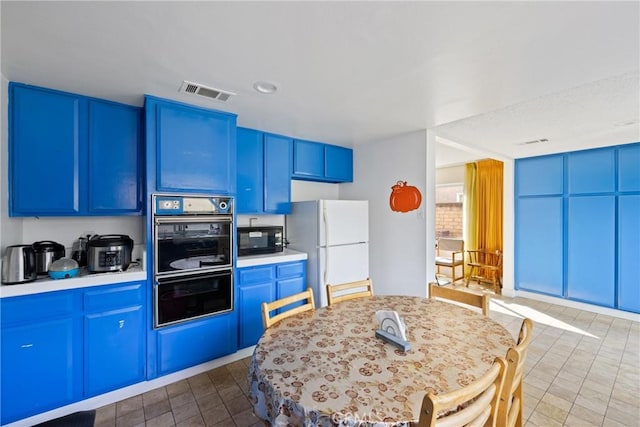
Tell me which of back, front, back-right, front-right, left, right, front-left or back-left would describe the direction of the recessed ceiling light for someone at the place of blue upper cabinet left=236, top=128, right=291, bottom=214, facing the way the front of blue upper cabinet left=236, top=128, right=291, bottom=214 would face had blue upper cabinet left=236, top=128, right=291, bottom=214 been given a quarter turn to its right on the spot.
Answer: front-left

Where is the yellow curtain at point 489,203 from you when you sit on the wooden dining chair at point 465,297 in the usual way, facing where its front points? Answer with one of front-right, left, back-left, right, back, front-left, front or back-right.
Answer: back-right

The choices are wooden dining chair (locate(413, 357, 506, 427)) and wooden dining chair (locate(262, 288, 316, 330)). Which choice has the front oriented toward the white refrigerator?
wooden dining chair (locate(413, 357, 506, 427))

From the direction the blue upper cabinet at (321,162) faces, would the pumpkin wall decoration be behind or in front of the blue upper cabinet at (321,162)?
in front

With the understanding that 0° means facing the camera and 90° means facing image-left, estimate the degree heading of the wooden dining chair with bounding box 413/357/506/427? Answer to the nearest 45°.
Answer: approximately 135°

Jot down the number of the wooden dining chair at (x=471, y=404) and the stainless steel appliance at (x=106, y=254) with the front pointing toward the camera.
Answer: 1

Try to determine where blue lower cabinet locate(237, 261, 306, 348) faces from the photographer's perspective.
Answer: facing the viewer and to the right of the viewer

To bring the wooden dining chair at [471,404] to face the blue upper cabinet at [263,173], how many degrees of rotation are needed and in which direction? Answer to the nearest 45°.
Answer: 0° — it already faces it

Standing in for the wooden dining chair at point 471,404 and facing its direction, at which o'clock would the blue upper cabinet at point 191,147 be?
The blue upper cabinet is roughly at 11 o'clock from the wooden dining chair.

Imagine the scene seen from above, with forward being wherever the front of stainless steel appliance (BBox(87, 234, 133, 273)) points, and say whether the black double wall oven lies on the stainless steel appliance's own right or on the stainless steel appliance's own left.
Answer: on the stainless steel appliance's own left

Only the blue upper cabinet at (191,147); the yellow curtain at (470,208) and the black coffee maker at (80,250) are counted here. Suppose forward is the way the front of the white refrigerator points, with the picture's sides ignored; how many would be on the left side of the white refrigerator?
1
